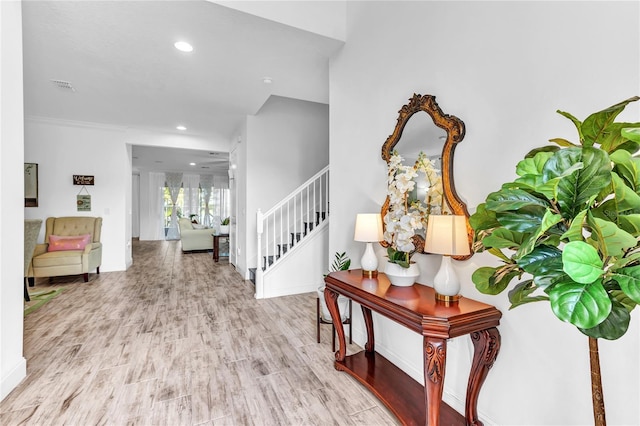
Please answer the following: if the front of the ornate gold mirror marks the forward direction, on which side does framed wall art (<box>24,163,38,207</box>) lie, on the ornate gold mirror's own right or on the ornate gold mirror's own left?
on the ornate gold mirror's own right

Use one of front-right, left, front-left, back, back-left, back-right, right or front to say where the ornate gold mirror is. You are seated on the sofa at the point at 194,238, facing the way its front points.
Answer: right

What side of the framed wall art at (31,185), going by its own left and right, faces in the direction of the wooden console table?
front

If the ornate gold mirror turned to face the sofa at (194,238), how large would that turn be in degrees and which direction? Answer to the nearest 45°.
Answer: approximately 90° to its right

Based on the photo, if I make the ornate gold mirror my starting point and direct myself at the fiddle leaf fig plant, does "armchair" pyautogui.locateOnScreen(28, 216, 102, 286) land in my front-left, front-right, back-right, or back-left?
back-right

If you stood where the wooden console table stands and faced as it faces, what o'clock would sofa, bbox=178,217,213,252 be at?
The sofa is roughly at 3 o'clock from the wooden console table.

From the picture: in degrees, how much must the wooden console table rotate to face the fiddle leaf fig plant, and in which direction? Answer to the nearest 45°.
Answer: approximately 90° to its left

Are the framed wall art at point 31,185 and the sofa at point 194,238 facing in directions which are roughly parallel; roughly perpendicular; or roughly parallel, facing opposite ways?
roughly perpendicular

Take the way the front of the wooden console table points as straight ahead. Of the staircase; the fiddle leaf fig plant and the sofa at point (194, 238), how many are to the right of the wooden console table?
2
